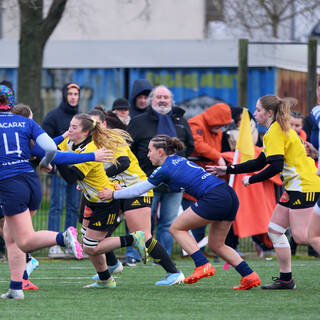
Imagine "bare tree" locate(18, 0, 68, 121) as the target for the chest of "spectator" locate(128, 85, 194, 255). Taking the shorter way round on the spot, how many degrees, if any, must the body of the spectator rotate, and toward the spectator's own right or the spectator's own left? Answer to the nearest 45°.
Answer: approximately 135° to the spectator's own right

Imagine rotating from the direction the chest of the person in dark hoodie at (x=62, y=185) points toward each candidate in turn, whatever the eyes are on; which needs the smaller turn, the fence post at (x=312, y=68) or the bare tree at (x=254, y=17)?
the fence post

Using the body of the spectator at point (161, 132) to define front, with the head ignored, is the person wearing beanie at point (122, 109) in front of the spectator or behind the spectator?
behind

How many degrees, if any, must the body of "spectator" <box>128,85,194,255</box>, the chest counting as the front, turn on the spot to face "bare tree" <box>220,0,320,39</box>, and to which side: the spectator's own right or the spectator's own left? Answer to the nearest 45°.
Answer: approximately 180°

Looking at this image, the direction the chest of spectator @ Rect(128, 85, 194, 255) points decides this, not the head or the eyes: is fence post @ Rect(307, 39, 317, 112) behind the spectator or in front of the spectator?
behind
